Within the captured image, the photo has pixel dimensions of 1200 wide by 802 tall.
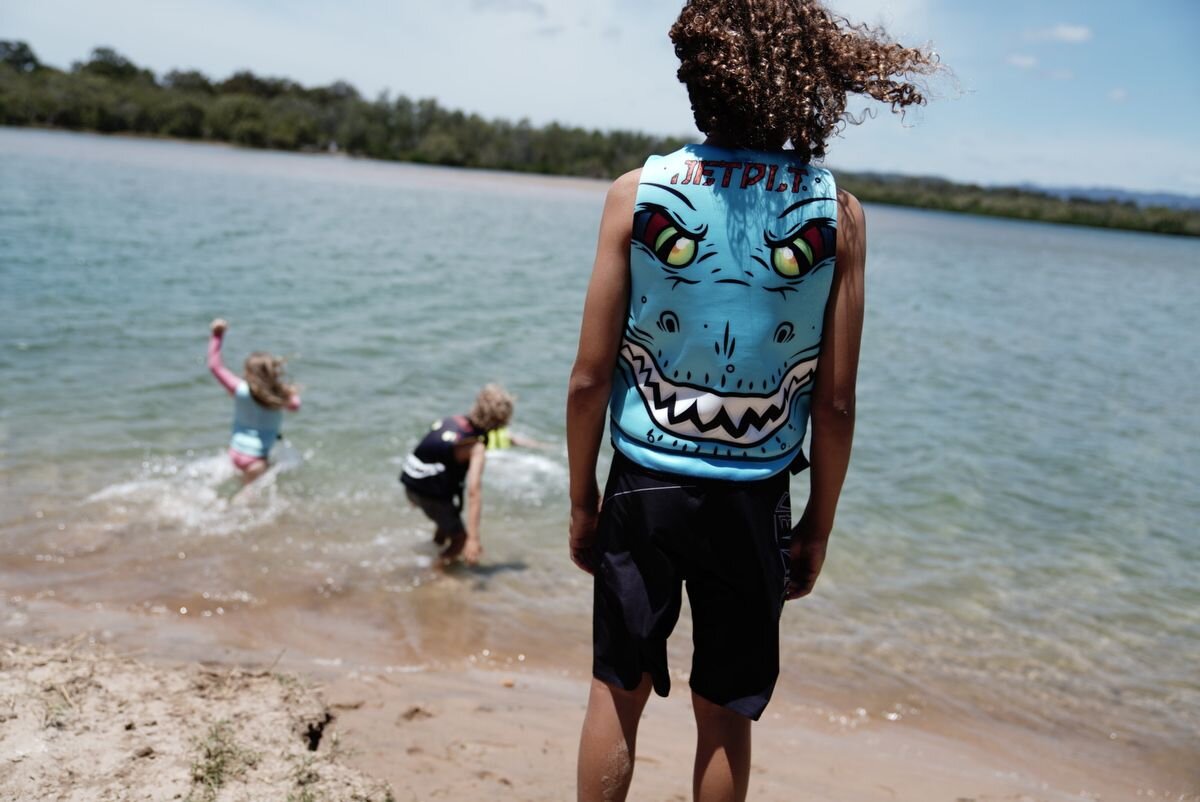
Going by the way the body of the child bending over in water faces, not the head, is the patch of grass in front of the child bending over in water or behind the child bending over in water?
behind

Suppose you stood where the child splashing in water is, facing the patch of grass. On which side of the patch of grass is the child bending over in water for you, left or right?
left

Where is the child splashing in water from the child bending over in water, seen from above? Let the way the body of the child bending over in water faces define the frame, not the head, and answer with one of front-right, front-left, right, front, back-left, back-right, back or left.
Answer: left

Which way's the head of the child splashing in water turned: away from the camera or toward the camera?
away from the camera

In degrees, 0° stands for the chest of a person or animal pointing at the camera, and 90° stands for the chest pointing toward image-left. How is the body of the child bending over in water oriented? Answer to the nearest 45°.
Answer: approximately 225°
